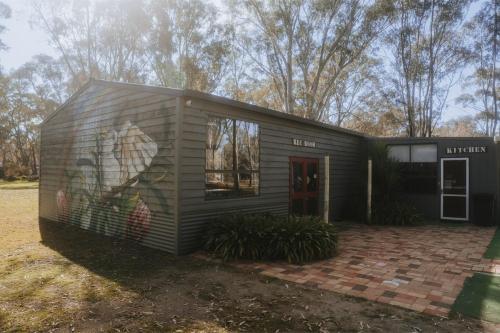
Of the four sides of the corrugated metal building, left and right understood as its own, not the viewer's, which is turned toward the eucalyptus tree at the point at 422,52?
left

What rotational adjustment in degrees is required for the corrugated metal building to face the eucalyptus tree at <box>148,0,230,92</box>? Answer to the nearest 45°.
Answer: approximately 135° to its left

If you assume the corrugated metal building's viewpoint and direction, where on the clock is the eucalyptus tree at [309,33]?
The eucalyptus tree is roughly at 8 o'clock from the corrugated metal building.

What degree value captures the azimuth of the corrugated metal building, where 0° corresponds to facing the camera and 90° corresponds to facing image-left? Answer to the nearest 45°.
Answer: approximately 315°

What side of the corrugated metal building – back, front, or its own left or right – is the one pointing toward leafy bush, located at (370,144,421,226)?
left
